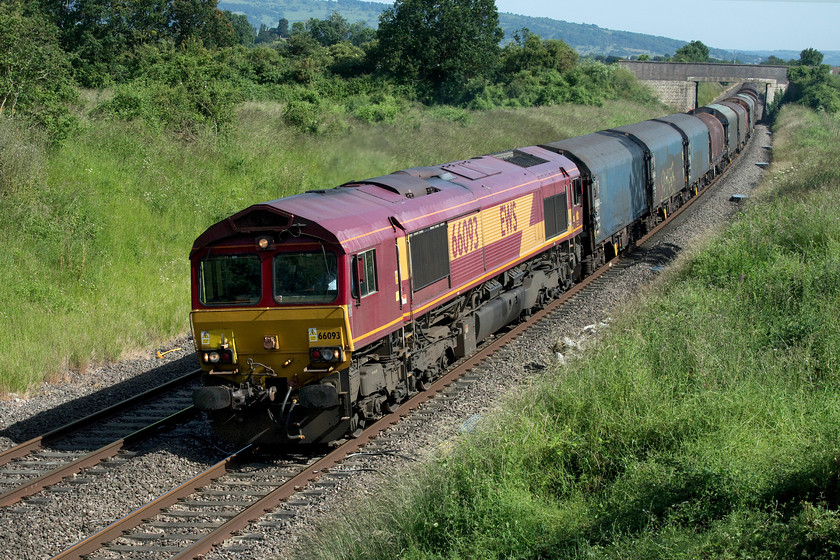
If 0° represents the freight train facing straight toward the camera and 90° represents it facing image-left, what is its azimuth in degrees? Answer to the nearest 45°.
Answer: approximately 45°

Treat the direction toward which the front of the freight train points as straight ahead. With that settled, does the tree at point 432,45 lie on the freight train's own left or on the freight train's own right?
on the freight train's own right

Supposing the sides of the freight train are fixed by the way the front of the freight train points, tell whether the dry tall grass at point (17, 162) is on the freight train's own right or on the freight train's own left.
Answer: on the freight train's own right

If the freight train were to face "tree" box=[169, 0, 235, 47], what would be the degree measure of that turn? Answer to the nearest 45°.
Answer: approximately 135° to its right

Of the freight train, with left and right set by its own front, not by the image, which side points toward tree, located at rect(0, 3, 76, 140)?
right

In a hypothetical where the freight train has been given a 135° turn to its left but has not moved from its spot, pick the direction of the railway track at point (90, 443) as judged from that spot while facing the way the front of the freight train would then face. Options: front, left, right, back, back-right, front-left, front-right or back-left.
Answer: back
